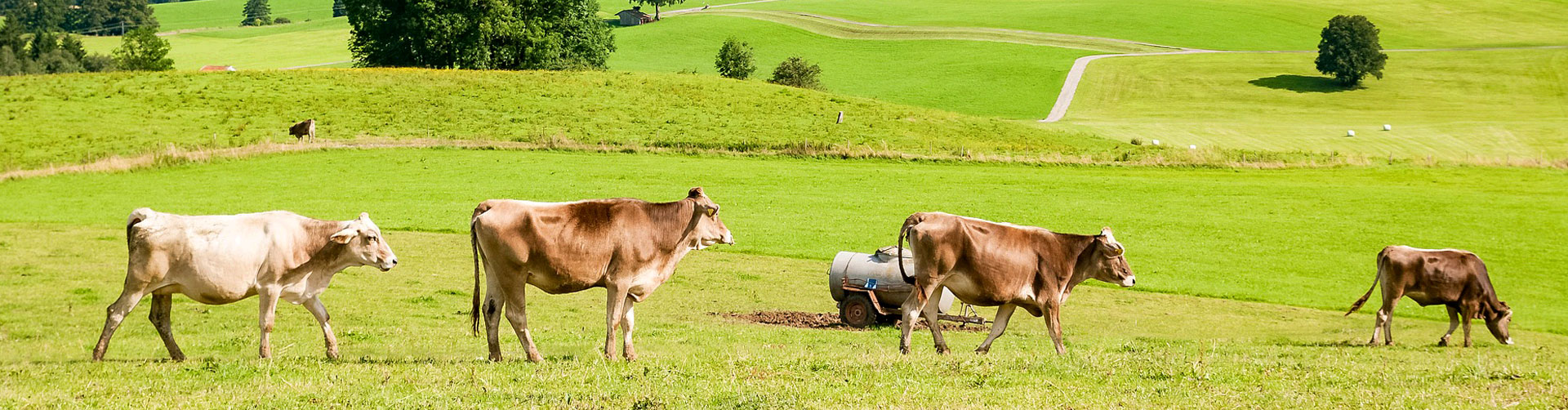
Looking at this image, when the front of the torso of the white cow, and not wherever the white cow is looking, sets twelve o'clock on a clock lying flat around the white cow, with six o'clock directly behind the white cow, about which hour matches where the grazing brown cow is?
The grazing brown cow is roughly at 12 o'clock from the white cow.

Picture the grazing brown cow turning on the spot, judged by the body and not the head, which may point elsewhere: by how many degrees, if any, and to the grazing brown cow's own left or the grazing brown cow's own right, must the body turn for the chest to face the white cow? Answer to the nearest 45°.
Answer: approximately 135° to the grazing brown cow's own right

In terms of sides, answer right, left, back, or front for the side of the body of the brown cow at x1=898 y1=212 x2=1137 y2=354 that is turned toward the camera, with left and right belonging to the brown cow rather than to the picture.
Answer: right

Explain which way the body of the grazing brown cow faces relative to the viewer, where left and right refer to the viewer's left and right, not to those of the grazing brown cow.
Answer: facing to the right of the viewer

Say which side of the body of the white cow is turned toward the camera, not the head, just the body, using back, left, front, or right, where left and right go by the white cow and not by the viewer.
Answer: right

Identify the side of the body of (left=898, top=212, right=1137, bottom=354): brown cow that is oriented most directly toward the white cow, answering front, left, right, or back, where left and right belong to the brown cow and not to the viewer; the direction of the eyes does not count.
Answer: back

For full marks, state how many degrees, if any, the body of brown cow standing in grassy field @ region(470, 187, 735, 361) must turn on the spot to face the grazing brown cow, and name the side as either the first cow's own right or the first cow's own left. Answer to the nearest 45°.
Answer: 0° — it already faces it

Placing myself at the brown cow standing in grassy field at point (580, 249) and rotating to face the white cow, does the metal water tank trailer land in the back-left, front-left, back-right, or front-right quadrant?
back-right

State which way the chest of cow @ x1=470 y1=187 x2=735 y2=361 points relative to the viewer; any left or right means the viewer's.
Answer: facing to the right of the viewer
